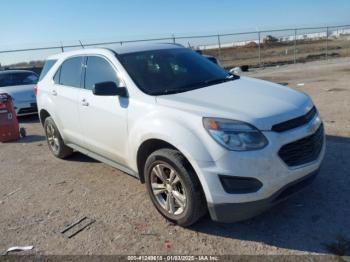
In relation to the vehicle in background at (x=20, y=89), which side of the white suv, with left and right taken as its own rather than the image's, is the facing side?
back

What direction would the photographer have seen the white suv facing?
facing the viewer and to the right of the viewer
